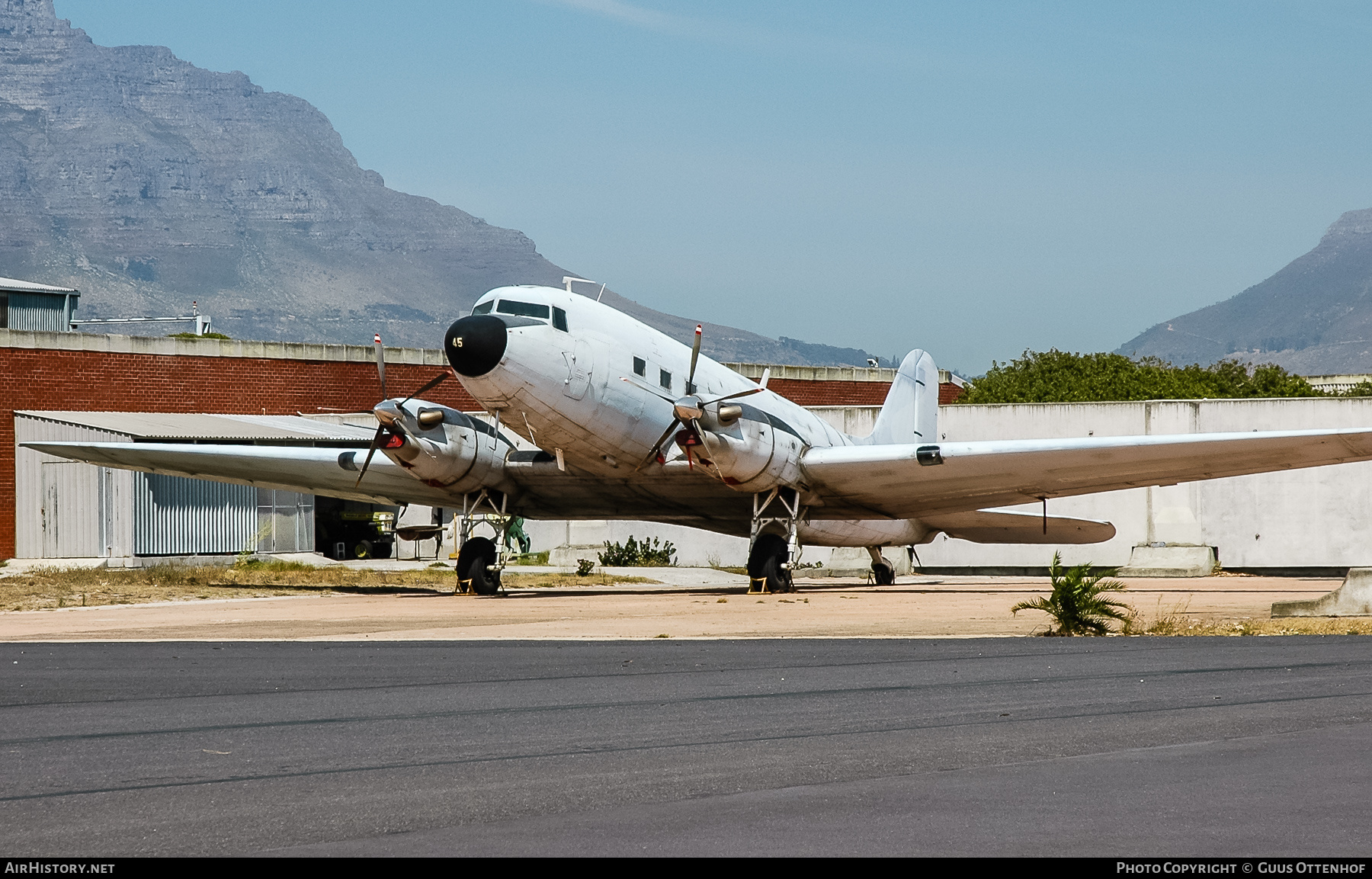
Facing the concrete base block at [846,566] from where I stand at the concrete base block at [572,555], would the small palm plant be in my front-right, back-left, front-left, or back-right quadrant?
front-right

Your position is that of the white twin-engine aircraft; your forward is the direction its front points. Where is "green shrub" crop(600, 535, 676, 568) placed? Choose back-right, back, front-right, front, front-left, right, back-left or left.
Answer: back-right

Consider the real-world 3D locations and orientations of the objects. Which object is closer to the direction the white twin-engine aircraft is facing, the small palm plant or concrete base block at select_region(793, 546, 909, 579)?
the small palm plant

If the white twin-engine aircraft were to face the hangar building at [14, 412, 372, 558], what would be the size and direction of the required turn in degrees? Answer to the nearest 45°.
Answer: approximately 90° to its right

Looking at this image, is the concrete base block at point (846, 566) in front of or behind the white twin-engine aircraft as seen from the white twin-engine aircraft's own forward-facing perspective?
behind

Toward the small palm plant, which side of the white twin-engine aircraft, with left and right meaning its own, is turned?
left

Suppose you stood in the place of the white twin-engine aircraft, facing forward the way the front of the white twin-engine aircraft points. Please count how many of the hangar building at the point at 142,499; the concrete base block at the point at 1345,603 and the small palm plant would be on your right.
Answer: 1

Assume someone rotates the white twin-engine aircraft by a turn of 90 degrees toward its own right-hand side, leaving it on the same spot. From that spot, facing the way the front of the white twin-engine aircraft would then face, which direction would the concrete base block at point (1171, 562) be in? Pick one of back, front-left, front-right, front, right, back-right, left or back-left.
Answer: right

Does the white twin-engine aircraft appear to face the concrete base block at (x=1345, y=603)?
no

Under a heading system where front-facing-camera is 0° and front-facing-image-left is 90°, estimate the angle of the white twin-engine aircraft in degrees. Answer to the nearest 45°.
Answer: approximately 45°
